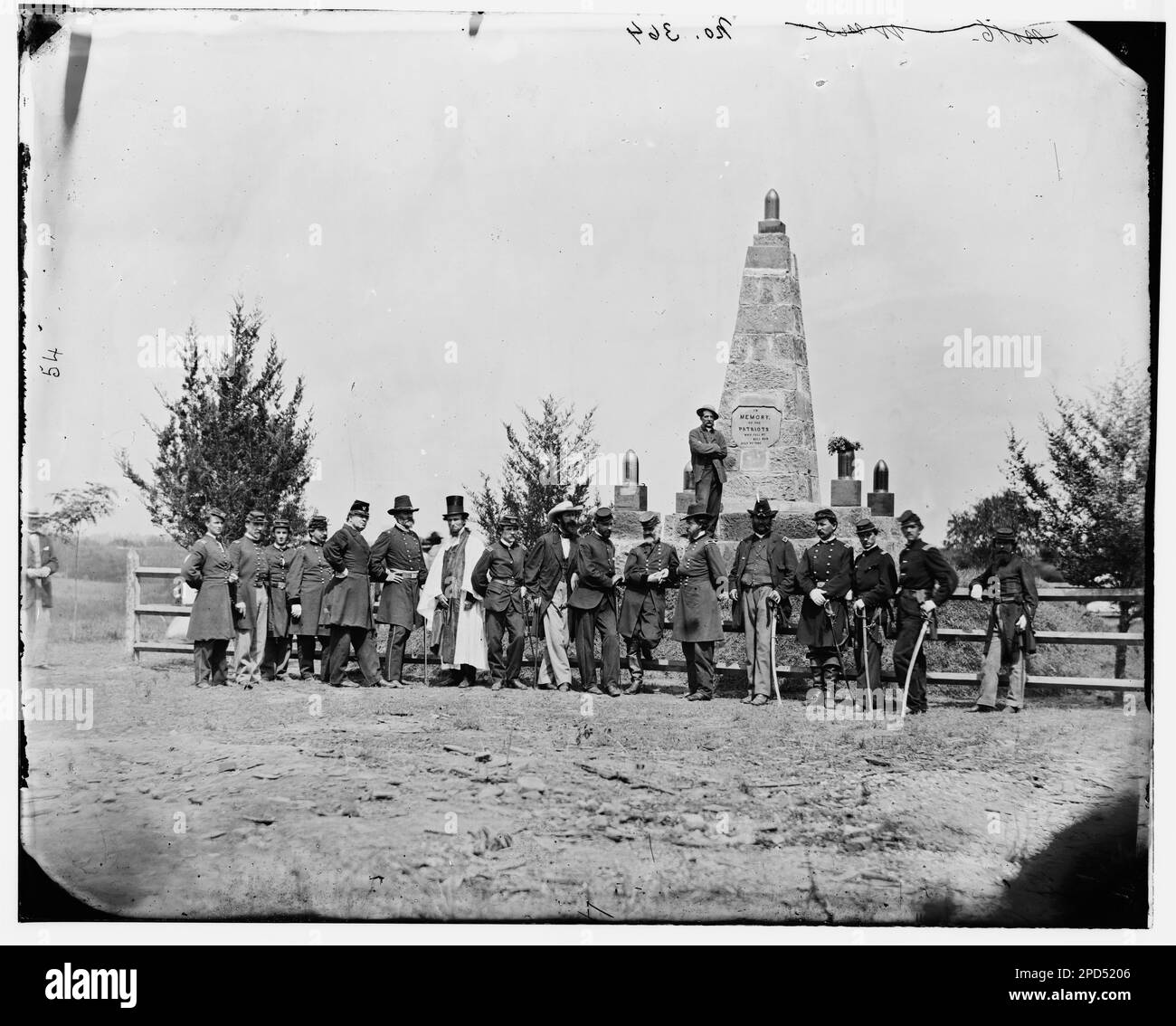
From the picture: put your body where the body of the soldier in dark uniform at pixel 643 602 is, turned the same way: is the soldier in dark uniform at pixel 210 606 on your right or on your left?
on your right

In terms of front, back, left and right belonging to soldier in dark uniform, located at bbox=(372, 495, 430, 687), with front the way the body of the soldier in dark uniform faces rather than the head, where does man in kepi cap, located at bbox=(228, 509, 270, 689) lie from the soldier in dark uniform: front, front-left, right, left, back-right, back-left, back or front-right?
back-right

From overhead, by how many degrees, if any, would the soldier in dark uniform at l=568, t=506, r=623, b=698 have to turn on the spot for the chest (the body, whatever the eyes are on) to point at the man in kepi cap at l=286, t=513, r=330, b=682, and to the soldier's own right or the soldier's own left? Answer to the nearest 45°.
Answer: approximately 135° to the soldier's own right

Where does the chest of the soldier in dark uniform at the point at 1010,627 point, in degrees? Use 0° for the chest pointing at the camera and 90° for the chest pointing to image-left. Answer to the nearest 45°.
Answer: approximately 45°

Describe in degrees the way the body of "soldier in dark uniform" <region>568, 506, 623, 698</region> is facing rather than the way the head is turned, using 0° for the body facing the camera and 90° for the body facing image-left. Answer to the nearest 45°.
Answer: approximately 315°

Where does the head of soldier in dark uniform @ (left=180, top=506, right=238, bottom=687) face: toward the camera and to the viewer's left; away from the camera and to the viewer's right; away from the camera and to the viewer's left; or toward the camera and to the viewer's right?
toward the camera and to the viewer's right

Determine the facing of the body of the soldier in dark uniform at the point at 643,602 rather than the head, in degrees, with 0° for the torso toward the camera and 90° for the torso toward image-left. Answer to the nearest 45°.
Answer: approximately 0°

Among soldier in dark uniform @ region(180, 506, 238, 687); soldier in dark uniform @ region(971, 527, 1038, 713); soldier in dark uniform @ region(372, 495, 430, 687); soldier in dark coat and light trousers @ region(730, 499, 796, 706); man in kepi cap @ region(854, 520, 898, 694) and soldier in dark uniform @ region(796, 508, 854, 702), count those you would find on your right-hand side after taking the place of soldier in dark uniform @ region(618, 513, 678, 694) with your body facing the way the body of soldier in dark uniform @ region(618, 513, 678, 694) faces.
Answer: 2

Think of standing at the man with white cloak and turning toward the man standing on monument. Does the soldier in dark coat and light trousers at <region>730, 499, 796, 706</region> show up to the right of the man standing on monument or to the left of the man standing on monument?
right
